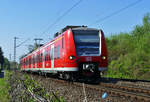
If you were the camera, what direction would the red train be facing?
facing the viewer and to the right of the viewer

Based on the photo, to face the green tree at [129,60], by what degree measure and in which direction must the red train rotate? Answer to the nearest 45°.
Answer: approximately 90° to its left
